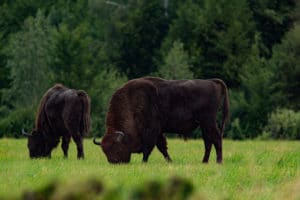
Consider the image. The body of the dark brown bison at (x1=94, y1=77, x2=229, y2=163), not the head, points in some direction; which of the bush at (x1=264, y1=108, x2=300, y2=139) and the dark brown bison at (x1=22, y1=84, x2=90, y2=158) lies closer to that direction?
the dark brown bison

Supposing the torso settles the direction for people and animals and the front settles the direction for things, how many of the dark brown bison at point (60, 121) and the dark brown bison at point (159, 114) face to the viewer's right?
0

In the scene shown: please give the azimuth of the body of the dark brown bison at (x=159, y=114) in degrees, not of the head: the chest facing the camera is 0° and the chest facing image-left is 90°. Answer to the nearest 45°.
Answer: approximately 90°

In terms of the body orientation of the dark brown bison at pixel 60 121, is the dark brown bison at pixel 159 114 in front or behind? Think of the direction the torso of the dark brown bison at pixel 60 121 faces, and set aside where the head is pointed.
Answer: behind

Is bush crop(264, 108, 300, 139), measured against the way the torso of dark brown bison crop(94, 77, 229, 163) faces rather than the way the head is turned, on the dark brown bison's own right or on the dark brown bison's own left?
on the dark brown bison's own right

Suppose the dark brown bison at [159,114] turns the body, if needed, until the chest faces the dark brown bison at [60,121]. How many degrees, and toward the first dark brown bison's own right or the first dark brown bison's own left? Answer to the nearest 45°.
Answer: approximately 45° to the first dark brown bison's own right
